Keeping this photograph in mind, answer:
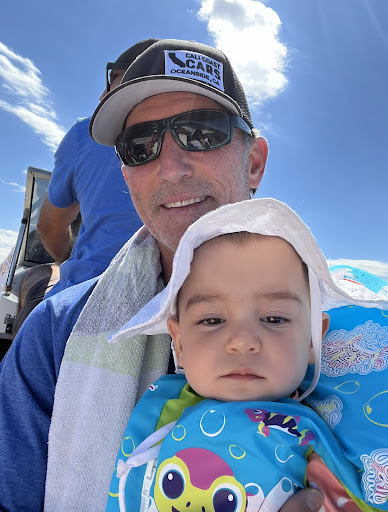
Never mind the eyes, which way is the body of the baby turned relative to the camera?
toward the camera

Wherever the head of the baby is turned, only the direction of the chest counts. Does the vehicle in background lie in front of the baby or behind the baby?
behind

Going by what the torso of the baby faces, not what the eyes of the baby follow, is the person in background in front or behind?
behind
